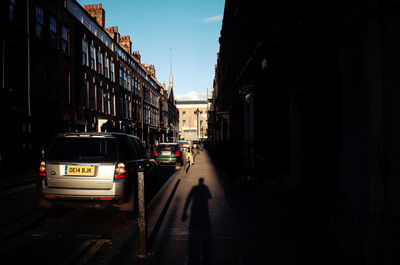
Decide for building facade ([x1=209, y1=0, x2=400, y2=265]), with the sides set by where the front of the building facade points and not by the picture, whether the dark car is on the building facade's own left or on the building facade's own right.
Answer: on the building facade's own right

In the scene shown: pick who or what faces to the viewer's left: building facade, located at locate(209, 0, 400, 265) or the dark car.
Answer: the building facade

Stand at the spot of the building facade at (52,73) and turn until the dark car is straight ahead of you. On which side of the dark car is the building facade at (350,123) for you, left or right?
right

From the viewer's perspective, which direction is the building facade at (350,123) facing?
to the viewer's left

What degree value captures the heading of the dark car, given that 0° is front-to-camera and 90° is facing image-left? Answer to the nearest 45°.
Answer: approximately 180°

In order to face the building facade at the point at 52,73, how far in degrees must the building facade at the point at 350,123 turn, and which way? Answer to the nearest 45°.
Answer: approximately 45° to its right

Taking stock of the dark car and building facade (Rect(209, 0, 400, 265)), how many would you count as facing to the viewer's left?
1

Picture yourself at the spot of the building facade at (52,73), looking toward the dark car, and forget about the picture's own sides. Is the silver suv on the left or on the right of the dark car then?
right

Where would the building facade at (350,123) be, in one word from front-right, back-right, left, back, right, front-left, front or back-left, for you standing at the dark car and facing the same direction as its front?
back

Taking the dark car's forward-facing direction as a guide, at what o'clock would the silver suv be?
The silver suv is roughly at 6 o'clock from the dark car.

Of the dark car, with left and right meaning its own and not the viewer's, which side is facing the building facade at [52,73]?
left
